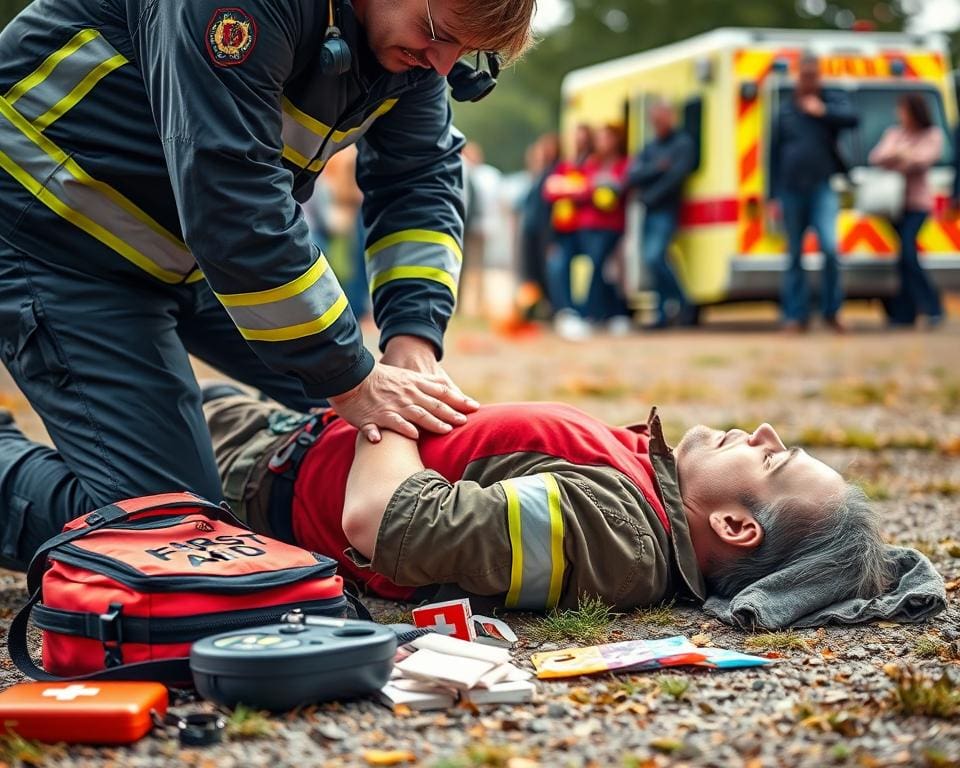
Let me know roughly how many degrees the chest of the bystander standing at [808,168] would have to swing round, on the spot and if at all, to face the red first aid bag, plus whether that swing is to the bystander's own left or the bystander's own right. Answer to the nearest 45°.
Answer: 0° — they already face it

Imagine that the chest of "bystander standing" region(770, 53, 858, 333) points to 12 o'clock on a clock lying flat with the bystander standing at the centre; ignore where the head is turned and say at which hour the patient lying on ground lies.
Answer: The patient lying on ground is roughly at 12 o'clock from the bystander standing.

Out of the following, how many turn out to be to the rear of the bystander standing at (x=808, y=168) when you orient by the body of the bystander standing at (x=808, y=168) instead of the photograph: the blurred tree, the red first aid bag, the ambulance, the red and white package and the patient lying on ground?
2

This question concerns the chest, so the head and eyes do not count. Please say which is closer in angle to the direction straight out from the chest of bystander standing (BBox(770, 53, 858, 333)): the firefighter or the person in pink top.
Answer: the firefighter

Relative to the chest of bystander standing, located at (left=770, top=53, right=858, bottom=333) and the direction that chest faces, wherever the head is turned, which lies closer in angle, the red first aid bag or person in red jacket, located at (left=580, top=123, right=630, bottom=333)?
the red first aid bag

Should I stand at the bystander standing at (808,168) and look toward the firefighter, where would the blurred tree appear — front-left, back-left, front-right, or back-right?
back-right

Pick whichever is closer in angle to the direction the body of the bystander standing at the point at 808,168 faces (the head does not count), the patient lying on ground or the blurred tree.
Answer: the patient lying on ground

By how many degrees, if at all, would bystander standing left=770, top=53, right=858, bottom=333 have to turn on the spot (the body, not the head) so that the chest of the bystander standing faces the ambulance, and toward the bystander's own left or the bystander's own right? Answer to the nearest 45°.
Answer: approximately 180°

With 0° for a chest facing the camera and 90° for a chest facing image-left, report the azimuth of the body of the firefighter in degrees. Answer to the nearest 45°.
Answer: approximately 315°
